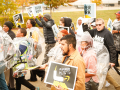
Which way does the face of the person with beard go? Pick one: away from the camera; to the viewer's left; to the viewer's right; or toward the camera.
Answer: to the viewer's left

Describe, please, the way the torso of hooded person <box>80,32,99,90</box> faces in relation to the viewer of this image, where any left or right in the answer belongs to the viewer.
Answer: facing to the left of the viewer

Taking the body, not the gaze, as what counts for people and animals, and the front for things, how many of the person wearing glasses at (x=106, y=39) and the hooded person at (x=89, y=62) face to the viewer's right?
0

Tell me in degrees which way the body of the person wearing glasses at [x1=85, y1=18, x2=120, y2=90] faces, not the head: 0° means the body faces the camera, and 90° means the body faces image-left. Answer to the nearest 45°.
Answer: approximately 45°
